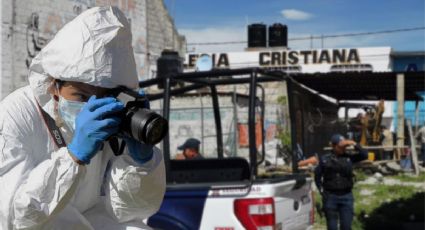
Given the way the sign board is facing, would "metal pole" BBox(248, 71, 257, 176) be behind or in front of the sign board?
in front

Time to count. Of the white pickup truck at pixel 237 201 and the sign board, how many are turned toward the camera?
1

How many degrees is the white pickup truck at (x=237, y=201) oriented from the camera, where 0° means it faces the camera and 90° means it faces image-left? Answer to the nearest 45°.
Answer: approximately 135°

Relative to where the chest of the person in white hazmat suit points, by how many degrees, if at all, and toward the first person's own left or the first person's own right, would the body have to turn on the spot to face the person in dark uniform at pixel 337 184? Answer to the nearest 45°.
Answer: approximately 90° to the first person's own left

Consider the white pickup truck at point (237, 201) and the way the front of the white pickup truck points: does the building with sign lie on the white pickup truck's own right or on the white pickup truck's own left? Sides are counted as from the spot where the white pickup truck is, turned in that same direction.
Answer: on the white pickup truck's own right

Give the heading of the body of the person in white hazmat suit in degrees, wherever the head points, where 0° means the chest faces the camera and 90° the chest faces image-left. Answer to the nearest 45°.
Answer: approximately 315°

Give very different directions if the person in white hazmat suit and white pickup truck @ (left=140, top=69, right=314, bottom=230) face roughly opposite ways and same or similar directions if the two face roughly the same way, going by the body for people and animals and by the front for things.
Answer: very different directions

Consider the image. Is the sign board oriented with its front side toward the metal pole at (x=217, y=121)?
yes

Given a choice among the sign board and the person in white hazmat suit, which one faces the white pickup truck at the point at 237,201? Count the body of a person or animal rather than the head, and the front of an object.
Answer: the sign board

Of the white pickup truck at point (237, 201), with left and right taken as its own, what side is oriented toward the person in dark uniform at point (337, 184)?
right

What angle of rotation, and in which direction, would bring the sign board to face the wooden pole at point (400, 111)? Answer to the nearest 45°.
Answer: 0° — it already faces it
